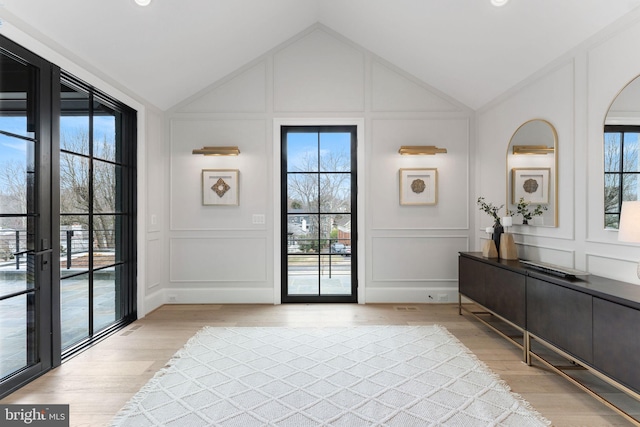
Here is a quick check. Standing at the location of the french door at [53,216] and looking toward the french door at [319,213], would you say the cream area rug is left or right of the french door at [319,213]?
right

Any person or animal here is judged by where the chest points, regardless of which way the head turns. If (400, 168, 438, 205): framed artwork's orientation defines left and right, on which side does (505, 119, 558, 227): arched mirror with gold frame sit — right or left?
on its left

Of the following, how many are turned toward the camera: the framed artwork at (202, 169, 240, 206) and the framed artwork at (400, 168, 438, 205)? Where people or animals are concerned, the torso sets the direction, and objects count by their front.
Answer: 2

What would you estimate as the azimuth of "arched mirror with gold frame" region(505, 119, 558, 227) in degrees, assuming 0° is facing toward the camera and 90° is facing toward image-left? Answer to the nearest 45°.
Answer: approximately 45°

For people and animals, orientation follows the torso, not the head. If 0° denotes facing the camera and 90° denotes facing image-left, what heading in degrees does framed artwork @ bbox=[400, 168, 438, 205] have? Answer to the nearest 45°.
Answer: approximately 0°

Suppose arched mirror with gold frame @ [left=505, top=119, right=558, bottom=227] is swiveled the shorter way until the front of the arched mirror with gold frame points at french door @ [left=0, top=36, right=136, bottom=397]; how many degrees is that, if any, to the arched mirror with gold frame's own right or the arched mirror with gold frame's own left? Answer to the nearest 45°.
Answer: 0° — it already faces it

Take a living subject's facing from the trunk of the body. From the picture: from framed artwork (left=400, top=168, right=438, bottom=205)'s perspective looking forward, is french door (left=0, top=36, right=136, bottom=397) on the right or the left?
on its right

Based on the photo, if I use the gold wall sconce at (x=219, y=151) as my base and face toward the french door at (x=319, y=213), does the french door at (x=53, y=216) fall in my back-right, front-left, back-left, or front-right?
back-right
